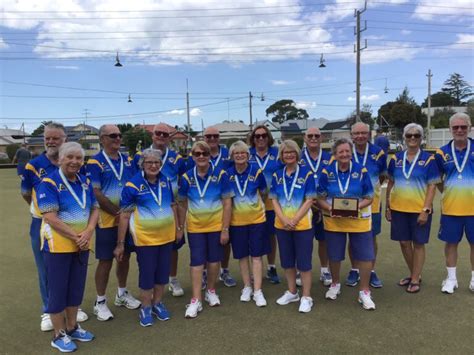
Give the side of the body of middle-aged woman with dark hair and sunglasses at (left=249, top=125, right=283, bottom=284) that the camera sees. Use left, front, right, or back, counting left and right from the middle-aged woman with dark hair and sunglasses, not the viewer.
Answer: front

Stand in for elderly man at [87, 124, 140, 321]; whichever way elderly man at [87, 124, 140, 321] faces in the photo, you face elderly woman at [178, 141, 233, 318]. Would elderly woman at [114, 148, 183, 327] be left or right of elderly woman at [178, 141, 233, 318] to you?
right

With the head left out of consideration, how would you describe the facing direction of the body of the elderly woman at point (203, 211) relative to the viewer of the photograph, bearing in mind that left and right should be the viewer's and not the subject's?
facing the viewer

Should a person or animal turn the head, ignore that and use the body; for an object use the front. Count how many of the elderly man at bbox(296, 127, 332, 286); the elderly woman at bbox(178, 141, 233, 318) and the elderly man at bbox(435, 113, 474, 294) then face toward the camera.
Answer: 3

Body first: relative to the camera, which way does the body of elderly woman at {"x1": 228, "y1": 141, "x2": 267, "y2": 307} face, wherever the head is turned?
toward the camera

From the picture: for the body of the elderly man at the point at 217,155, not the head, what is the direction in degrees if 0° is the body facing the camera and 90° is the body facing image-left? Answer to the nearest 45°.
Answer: approximately 0°

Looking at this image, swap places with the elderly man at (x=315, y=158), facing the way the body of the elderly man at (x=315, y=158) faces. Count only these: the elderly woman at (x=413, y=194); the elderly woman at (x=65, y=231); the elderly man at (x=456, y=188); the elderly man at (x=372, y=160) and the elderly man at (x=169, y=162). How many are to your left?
3

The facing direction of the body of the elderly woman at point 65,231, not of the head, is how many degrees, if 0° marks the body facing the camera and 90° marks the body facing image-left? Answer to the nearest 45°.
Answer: approximately 315°

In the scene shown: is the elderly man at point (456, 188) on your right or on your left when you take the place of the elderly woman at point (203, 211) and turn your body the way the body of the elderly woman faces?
on your left
